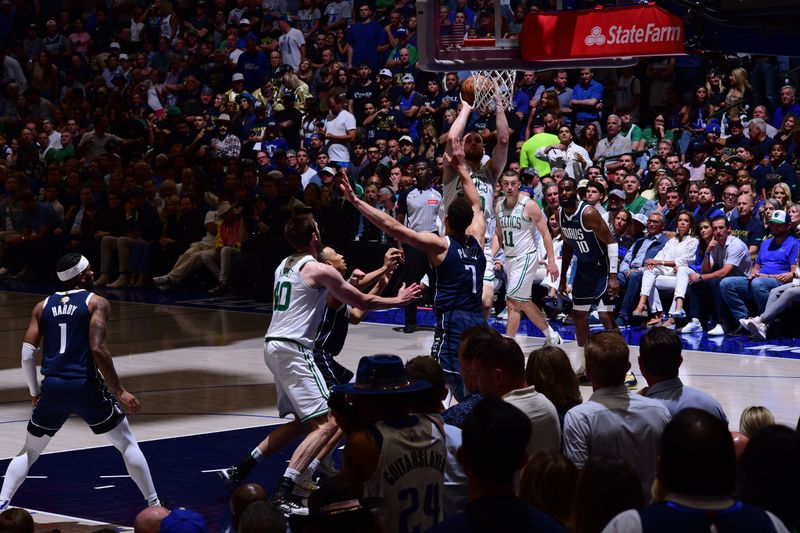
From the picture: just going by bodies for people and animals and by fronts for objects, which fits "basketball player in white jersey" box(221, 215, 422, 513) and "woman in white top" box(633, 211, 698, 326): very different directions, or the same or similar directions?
very different directions

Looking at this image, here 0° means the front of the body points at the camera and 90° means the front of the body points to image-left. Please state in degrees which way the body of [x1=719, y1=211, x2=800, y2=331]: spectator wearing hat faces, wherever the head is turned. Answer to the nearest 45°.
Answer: approximately 45°

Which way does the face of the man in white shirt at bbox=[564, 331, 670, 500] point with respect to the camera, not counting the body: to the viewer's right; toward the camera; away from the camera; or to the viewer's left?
away from the camera

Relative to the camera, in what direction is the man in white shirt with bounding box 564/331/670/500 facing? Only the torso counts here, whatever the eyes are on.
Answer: away from the camera

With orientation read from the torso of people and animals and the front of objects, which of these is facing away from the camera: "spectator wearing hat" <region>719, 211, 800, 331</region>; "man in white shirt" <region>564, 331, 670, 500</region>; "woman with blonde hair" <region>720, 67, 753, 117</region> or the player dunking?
the man in white shirt

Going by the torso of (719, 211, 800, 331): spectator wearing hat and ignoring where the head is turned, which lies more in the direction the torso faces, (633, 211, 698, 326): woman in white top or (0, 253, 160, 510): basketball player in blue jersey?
the basketball player in blue jersey

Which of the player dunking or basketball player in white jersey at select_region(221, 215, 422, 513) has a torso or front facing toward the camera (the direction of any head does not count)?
the player dunking

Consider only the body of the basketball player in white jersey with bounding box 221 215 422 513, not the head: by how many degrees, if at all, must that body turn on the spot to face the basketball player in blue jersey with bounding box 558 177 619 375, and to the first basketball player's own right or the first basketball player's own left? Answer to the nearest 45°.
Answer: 0° — they already face them

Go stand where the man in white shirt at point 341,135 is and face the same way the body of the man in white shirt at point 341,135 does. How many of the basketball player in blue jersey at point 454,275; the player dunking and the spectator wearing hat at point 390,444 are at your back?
0

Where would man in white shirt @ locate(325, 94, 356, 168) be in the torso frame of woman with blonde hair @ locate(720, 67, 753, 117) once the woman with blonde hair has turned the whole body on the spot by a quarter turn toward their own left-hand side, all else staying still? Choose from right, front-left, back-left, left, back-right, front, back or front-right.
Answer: back-right

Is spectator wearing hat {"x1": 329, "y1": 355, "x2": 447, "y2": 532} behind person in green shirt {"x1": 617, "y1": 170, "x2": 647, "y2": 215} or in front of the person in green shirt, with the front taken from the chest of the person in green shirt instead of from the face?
in front

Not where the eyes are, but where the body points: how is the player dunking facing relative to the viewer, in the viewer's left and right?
facing the viewer

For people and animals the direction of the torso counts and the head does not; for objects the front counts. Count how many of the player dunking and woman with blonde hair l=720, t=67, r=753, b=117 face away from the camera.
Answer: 0

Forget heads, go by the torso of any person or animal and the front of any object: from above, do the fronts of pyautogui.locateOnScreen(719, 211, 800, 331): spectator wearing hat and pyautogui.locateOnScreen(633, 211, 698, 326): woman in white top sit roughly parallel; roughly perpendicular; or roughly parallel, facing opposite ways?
roughly parallel

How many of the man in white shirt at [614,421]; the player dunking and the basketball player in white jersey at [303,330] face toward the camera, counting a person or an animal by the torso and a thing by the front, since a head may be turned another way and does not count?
1

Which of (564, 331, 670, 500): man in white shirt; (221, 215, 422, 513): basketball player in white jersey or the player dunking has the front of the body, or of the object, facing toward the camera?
the player dunking

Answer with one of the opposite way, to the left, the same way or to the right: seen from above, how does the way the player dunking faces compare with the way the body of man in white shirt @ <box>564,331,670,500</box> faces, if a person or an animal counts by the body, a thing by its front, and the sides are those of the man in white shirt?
the opposite way

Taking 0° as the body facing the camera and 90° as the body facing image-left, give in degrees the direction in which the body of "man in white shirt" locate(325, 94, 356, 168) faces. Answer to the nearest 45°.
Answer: approximately 45°

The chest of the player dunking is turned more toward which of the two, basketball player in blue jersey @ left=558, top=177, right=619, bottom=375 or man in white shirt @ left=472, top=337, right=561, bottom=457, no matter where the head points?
the man in white shirt

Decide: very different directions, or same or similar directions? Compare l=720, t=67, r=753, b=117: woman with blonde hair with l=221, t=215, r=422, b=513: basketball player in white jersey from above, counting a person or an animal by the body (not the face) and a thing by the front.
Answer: very different directions

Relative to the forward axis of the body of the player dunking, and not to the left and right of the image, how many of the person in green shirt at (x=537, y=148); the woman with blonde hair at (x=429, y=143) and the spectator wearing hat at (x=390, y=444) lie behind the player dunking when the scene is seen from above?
2

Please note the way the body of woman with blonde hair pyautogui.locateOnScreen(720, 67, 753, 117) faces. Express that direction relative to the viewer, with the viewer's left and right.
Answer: facing the viewer and to the left of the viewer
